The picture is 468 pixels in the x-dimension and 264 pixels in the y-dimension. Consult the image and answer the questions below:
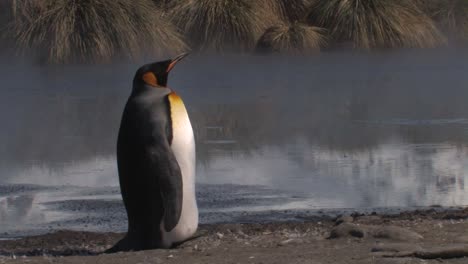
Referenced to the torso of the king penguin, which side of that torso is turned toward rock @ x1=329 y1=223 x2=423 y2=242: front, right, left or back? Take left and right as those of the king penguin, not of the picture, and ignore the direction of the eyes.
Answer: front

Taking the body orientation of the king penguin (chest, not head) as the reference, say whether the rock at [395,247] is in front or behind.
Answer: in front

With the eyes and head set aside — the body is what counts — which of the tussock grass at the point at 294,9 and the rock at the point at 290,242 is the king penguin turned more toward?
the rock

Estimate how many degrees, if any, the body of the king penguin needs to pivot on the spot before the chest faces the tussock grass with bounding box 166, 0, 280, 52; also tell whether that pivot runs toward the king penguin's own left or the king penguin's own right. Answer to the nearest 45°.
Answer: approximately 90° to the king penguin's own left

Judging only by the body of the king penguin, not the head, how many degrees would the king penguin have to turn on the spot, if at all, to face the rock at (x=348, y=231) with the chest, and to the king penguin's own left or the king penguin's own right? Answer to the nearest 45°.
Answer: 0° — it already faces it

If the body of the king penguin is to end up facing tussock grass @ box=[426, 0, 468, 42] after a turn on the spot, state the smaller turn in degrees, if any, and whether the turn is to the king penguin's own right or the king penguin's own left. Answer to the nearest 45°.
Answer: approximately 45° to the king penguin's own left

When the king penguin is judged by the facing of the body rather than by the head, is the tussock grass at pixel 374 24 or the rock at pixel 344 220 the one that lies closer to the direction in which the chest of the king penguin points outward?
the rock

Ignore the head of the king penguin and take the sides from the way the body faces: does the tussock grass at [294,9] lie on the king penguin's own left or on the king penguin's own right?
on the king penguin's own left

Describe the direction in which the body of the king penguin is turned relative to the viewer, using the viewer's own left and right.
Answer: facing to the right of the viewer

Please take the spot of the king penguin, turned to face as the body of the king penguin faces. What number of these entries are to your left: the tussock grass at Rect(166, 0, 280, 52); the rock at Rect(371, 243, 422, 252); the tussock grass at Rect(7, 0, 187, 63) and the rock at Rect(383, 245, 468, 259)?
2

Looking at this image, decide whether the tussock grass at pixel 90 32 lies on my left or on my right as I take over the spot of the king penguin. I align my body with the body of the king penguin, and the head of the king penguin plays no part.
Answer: on my left

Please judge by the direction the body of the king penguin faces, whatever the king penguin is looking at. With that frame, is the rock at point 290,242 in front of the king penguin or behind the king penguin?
in front
